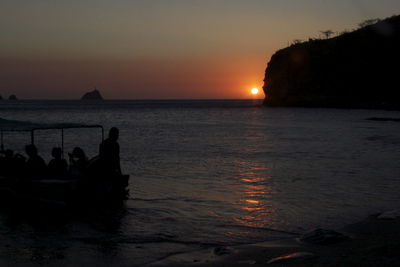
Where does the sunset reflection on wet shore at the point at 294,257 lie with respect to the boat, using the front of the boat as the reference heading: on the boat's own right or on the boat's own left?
on the boat's own right

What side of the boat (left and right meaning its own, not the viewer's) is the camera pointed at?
left
